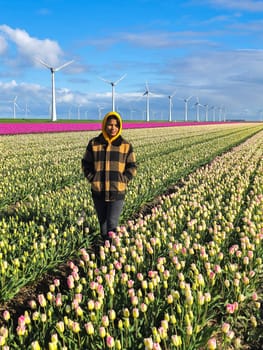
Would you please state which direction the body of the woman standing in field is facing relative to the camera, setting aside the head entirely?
toward the camera
